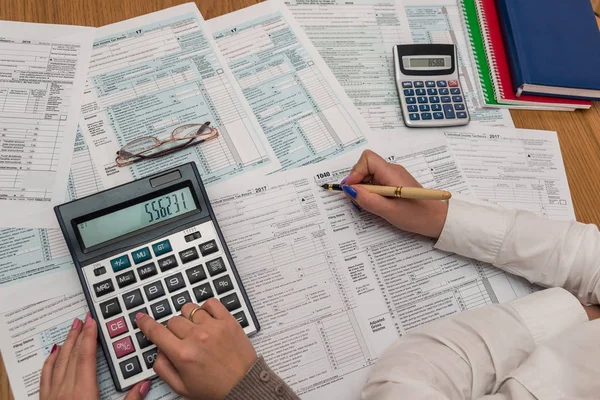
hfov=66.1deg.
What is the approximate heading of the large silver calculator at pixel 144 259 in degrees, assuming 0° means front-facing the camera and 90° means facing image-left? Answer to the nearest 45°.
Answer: approximately 0°

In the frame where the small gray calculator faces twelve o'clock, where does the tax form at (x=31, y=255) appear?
The tax form is roughly at 2 o'clock from the small gray calculator.

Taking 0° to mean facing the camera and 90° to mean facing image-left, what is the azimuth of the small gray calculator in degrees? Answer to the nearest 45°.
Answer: approximately 0°

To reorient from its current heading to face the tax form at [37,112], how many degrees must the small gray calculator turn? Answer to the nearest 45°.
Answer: approximately 45° to its right

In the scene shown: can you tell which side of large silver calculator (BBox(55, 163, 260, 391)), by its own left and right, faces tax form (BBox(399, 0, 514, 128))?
left

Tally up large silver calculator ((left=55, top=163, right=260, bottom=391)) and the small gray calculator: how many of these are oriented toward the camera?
2
